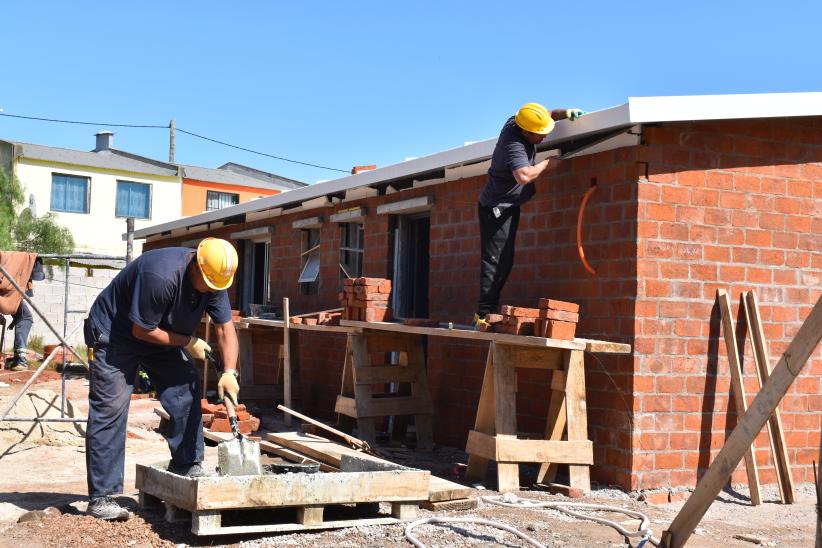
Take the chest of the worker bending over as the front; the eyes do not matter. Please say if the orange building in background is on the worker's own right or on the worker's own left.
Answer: on the worker's own left

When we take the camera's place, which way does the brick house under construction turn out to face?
facing the viewer and to the left of the viewer

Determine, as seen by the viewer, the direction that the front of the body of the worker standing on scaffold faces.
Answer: to the viewer's right

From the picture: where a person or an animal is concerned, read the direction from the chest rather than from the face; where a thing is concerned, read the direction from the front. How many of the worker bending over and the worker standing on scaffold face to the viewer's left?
0

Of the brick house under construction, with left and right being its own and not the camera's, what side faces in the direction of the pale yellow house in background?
right

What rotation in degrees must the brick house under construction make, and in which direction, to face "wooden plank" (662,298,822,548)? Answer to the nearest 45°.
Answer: approximately 45° to its left

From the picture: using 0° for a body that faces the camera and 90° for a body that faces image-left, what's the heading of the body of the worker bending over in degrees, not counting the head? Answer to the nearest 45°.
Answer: approximately 315°

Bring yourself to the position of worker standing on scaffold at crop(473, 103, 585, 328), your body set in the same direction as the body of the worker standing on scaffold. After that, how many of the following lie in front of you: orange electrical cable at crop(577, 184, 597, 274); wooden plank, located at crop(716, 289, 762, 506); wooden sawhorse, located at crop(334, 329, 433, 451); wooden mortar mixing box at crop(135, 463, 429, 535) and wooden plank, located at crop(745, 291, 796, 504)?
3

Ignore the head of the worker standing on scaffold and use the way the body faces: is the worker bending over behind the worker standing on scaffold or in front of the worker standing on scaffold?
behind

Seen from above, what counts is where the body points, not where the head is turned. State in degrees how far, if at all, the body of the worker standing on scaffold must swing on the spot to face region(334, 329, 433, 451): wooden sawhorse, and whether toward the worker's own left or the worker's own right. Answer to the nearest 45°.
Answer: approximately 135° to the worker's own left

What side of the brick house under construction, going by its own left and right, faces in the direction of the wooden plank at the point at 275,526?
front

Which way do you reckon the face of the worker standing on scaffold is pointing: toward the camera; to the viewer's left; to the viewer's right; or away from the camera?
to the viewer's right

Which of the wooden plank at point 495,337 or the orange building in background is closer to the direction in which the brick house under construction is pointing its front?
the wooden plank
